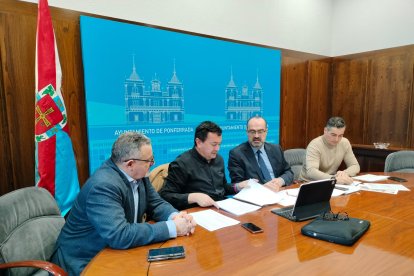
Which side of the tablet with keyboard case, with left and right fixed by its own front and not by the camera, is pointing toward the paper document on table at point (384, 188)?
right

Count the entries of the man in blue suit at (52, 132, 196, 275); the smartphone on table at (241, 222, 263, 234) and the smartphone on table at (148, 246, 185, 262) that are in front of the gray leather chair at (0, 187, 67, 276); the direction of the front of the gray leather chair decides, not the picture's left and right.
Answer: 3

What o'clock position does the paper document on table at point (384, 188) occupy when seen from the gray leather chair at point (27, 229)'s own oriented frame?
The paper document on table is roughly at 11 o'clock from the gray leather chair.

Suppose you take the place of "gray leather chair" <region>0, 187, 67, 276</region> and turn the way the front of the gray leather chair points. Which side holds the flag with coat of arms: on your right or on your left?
on your left

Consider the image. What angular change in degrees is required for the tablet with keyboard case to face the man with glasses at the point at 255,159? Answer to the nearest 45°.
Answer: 0° — it already faces them

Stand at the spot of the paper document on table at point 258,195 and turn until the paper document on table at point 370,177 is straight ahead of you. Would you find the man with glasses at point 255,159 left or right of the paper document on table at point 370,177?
left

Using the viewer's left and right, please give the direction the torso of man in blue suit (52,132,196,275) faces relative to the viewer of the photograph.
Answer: facing to the right of the viewer

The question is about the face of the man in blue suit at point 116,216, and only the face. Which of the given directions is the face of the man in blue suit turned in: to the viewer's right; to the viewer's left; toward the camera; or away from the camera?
to the viewer's right

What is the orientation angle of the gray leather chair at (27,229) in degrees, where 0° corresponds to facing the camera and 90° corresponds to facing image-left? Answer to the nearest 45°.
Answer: approximately 315°

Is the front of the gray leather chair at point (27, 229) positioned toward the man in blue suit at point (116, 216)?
yes

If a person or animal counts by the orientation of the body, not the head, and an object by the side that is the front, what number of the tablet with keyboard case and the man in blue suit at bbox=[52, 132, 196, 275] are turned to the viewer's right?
1
